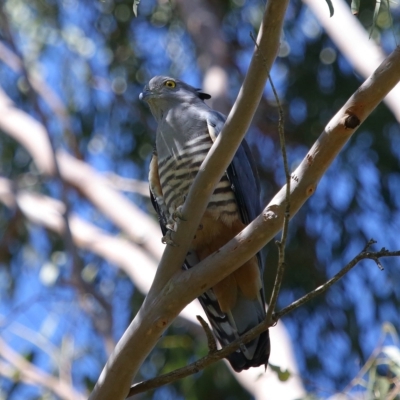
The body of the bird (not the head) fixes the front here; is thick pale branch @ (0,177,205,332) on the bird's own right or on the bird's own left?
on the bird's own right

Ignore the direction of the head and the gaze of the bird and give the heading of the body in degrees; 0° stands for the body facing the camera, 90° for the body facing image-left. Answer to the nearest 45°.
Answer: approximately 45°

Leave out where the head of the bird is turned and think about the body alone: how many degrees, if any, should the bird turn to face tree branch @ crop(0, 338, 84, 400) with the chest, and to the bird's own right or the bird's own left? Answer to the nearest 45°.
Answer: approximately 90° to the bird's own right
